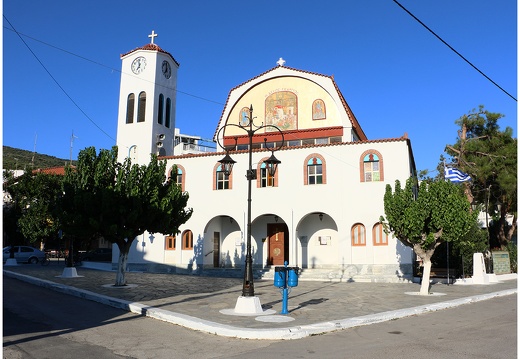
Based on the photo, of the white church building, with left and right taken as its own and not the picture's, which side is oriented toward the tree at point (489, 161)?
left

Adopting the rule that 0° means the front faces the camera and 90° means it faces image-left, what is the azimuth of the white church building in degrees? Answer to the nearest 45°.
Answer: approximately 0°
